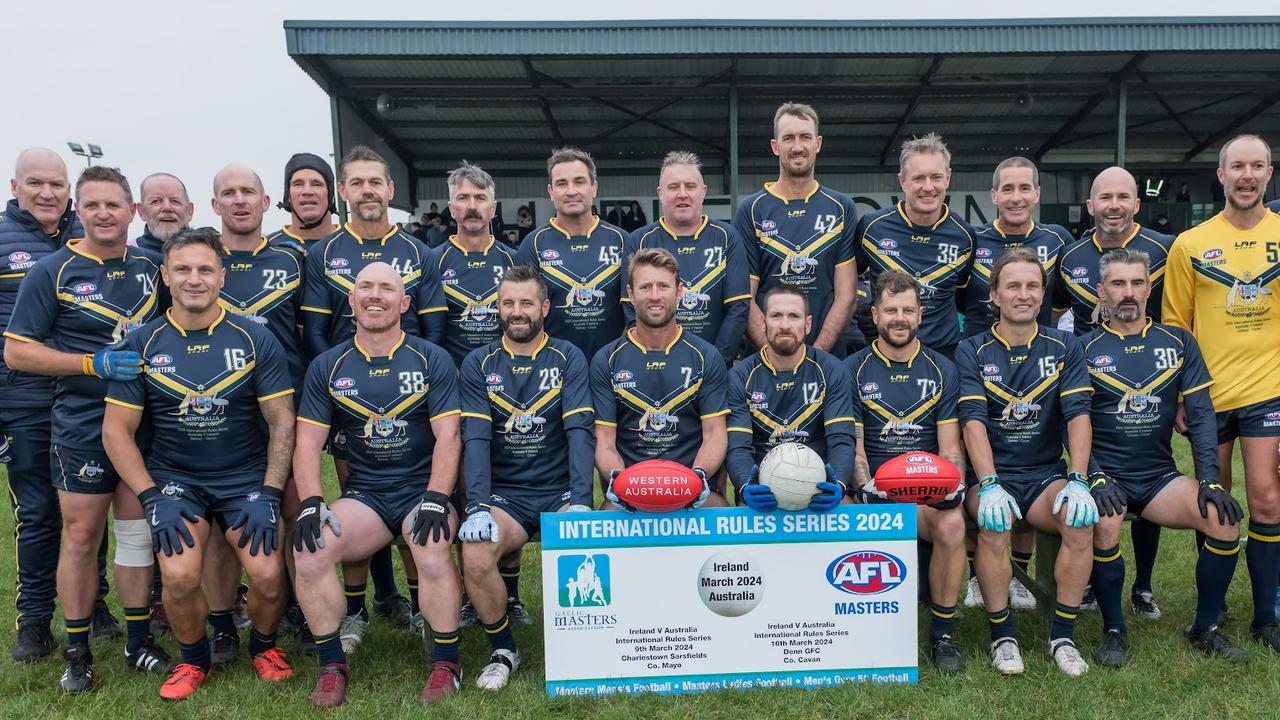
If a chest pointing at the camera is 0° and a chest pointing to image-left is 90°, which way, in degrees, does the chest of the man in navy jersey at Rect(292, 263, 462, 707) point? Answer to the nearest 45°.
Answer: approximately 0°

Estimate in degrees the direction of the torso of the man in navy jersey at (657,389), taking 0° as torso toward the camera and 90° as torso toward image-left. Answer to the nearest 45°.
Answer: approximately 0°

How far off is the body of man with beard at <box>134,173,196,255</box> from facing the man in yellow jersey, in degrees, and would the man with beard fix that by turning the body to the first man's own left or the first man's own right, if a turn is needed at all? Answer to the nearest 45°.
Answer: approximately 45° to the first man's own left

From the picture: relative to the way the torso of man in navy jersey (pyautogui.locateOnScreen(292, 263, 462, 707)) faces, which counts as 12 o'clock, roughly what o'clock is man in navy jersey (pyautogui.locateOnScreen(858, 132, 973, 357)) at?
man in navy jersey (pyautogui.locateOnScreen(858, 132, 973, 357)) is roughly at 9 o'clock from man in navy jersey (pyautogui.locateOnScreen(292, 263, 462, 707)).

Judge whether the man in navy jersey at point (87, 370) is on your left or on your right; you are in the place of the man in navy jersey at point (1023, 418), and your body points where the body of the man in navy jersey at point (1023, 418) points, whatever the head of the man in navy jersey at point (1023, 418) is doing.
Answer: on your right

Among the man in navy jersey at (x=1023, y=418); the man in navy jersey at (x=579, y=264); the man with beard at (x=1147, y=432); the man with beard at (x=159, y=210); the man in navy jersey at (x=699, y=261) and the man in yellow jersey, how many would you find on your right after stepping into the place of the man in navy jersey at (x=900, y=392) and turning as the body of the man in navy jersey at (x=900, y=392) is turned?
3

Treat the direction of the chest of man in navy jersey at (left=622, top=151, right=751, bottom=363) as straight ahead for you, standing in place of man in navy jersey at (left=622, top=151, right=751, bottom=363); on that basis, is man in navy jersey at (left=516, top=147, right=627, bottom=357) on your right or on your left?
on your right
